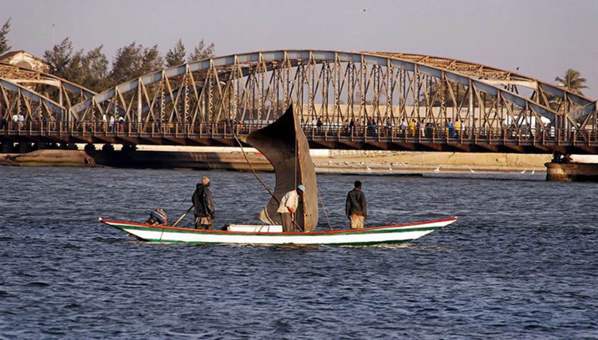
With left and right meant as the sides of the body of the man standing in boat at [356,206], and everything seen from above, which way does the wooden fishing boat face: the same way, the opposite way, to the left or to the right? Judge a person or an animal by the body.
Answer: to the right

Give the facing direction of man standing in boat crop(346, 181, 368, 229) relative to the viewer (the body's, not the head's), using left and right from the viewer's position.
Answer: facing away from the viewer

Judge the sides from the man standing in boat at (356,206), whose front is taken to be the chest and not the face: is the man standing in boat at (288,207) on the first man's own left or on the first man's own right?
on the first man's own left

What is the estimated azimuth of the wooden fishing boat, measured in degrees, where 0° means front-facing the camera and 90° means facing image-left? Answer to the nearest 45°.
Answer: approximately 270°

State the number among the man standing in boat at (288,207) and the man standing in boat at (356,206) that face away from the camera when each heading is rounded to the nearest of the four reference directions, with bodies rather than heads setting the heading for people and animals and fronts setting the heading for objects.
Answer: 1
